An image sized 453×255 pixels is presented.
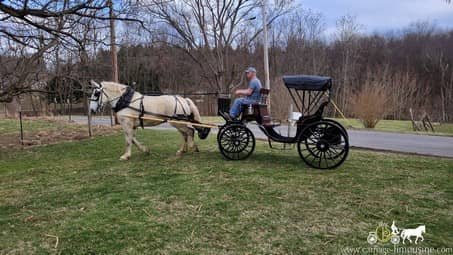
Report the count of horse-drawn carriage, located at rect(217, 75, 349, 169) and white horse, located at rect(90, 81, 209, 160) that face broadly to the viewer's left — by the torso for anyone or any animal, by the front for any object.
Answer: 2

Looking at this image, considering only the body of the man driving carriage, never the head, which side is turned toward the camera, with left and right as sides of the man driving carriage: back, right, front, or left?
left

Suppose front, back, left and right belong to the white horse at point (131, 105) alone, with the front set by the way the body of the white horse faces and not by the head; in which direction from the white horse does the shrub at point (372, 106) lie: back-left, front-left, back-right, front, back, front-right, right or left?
back-right

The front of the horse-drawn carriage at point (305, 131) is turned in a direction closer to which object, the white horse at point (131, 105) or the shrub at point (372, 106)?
the white horse

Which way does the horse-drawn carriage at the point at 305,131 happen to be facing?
to the viewer's left

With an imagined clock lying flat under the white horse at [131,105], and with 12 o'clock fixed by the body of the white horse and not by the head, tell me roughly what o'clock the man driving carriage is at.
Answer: The man driving carriage is roughly at 7 o'clock from the white horse.

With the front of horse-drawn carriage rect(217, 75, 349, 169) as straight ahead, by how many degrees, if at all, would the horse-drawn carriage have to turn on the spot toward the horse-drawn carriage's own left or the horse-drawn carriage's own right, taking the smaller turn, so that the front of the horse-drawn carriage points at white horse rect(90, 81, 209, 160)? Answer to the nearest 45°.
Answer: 0° — it already faces it

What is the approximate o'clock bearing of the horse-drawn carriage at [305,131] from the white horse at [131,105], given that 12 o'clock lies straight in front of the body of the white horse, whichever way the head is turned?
The horse-drawn carriage is roughly at 7 o'clock from the white horse.

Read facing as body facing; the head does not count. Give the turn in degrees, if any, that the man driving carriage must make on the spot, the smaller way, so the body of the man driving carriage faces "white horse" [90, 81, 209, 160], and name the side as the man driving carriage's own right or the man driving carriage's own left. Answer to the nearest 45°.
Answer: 0° — they already face it

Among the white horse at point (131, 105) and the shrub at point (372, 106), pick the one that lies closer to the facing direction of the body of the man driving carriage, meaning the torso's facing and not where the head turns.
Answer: the white horse

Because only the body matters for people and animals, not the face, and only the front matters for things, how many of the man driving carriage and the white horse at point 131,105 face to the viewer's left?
2

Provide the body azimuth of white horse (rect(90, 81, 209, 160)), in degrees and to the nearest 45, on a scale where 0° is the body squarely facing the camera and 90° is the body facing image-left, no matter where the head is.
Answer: approximately 90°
